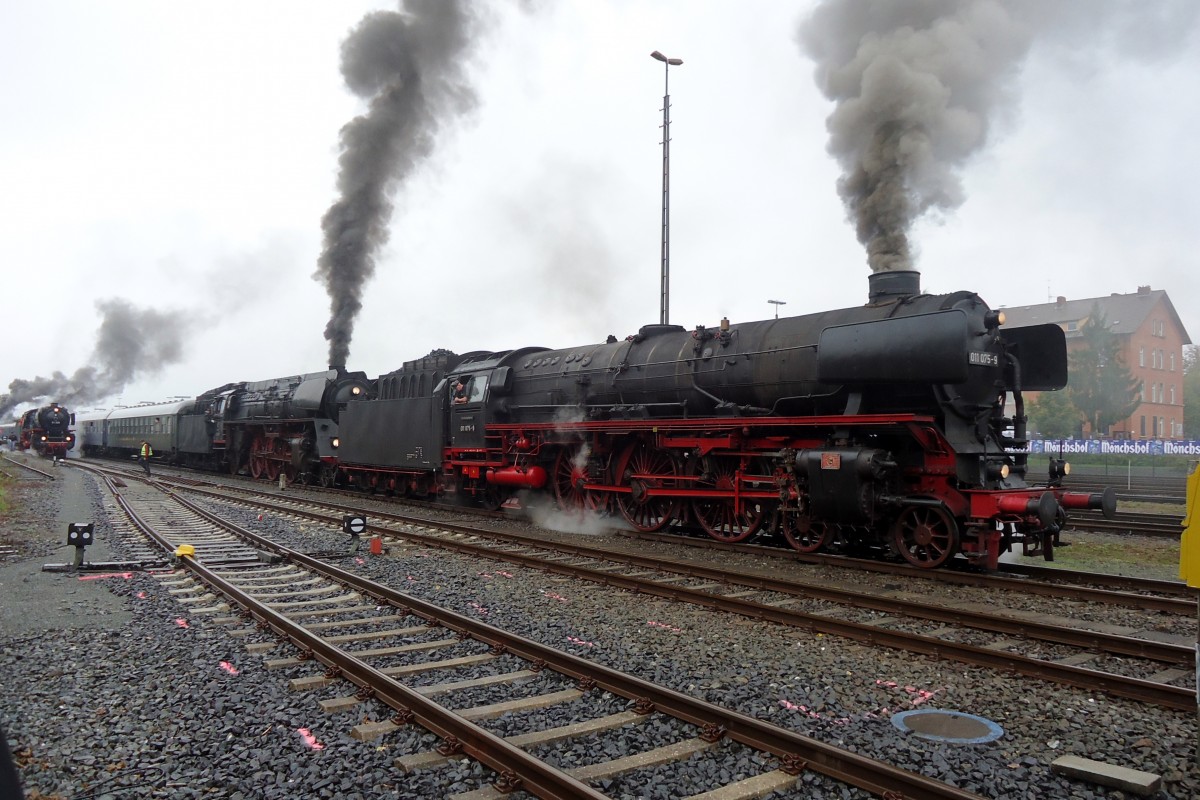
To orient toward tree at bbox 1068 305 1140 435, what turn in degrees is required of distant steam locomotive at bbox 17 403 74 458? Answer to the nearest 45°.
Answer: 0° — it already faces it

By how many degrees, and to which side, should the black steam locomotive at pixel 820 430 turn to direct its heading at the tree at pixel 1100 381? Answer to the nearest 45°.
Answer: approximately 90° to its left

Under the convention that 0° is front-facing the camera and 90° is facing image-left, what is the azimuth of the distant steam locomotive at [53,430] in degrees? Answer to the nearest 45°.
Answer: approximately 315°

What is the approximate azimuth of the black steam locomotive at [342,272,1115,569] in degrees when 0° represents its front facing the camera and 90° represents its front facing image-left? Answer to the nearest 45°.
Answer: approximately 315°

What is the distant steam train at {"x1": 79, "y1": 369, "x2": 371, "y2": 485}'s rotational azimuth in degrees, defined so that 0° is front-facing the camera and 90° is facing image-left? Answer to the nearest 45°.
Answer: approximately 315°

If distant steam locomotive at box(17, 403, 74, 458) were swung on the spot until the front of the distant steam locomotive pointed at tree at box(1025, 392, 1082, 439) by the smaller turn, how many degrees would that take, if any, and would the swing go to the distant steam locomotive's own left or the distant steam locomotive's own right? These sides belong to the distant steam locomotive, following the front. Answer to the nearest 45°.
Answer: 0° — it already faces it

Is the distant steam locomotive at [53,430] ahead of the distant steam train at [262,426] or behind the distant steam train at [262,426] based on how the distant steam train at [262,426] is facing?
behind
